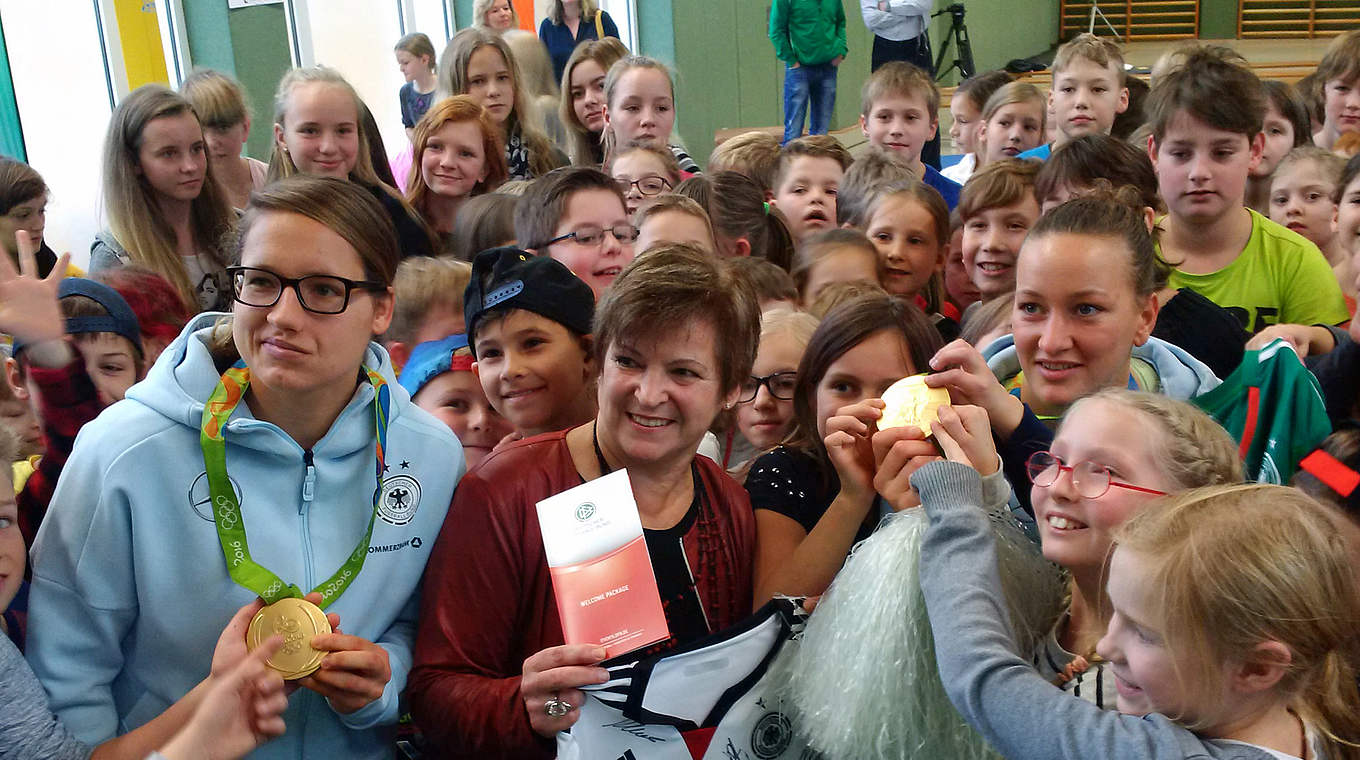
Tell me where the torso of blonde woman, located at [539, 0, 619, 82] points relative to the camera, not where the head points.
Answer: toward the camera

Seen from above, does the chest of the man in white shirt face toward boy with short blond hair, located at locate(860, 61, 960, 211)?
yes

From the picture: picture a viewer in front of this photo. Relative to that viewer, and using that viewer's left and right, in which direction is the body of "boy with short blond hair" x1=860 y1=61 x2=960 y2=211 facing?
facing the viewer

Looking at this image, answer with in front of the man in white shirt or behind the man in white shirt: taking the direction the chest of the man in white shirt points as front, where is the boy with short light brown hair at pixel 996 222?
in front

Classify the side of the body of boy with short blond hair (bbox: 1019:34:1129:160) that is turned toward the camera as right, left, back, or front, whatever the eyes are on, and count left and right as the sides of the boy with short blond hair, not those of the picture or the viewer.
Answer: front

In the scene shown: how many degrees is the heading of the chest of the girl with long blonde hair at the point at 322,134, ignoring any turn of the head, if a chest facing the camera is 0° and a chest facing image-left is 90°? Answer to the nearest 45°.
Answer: approximately 0°

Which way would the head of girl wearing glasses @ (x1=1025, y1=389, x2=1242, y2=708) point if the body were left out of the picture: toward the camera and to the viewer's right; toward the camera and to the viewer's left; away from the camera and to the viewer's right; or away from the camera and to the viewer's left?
toward the camera and to the viewer's left

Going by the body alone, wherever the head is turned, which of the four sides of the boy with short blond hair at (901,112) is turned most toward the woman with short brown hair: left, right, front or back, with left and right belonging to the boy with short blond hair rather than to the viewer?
front

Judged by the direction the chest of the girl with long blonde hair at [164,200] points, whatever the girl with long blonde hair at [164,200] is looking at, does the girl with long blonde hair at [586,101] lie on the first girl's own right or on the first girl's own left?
on the first girl's own left

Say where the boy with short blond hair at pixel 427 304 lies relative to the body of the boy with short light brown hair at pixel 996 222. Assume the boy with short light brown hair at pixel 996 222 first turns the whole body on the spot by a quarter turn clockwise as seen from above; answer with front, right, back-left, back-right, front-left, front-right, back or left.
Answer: front-left

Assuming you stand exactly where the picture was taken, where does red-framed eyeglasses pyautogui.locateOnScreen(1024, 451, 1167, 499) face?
facing the viewer and to the left of the viewer

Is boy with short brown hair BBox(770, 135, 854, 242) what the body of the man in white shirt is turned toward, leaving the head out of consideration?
yes

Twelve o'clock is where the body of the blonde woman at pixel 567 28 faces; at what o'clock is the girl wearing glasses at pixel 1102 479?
The girl wearing glasses is roughly at 12 o'clock from the blonde woman.
